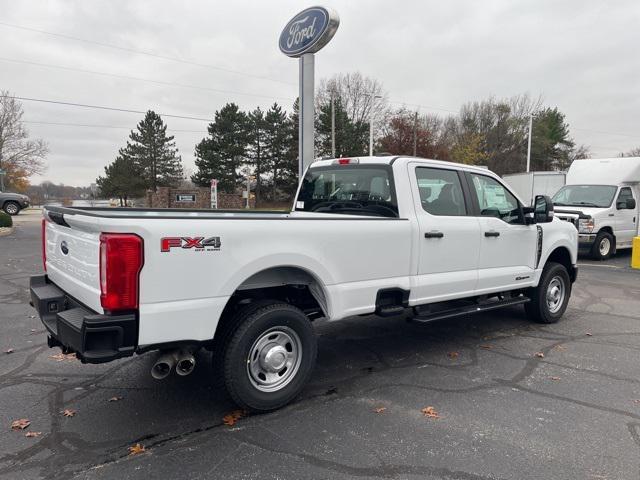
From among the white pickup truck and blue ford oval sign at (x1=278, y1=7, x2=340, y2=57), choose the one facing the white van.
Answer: the white pickup truck

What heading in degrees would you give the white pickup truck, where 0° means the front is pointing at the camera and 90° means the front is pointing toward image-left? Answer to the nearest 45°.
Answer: approximately 225°

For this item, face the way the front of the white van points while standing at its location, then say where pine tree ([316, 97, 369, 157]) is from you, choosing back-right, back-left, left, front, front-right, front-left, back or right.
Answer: right

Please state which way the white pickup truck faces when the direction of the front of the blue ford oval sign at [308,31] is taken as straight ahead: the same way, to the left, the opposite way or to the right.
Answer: the opposite way

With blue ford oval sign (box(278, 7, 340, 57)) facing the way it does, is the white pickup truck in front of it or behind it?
in front

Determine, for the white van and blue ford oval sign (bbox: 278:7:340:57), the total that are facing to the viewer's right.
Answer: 0

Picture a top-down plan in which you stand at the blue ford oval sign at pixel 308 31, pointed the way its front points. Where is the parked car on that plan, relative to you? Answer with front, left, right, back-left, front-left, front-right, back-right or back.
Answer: right

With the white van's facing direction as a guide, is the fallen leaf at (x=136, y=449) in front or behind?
in front

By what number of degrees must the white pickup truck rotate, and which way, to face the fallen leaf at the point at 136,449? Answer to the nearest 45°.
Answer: approximately 180°

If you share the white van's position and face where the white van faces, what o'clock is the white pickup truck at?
The white pickup truck is roughly at 11 o'clock from the white van.

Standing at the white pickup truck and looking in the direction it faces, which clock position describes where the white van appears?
The white van is roughly at 12 o'clock from the white pickup truck.

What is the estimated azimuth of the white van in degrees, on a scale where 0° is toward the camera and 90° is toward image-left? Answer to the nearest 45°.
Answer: approximately 45°

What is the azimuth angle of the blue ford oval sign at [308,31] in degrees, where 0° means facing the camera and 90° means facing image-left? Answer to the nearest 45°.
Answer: approximately 45°

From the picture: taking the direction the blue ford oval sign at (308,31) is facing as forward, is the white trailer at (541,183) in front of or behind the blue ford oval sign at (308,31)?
behind
